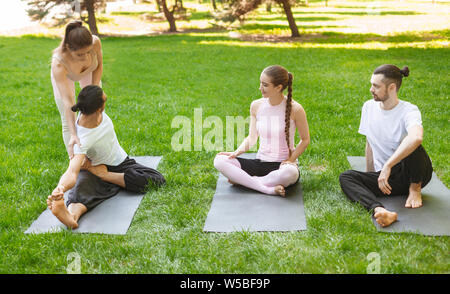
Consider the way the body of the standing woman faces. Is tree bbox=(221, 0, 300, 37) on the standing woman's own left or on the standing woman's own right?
on the standing woman's own left

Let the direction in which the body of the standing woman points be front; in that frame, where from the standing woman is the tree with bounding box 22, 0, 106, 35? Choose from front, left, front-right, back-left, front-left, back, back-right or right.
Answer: back-left

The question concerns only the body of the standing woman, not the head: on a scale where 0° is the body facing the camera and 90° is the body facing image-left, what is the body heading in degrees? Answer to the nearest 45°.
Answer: approximately 315°

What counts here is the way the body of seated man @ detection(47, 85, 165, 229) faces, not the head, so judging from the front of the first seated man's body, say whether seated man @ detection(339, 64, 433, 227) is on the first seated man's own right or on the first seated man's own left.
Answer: on the first seated man's own left

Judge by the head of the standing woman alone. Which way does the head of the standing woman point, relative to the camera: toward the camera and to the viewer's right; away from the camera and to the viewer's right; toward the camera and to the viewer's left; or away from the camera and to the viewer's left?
toward the camera and to the viewer's right

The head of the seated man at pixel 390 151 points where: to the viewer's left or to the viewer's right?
to the viewer's left

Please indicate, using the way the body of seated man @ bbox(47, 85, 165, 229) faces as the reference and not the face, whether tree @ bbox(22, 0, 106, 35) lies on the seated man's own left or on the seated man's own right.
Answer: on the seated man's own right

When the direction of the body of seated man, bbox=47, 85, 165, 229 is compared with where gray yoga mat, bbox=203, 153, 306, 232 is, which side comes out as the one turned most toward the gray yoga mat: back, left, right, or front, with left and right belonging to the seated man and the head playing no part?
left

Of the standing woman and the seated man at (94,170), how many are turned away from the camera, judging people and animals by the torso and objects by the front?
0

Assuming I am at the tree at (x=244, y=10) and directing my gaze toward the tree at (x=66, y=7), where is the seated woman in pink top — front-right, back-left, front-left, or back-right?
back-left
